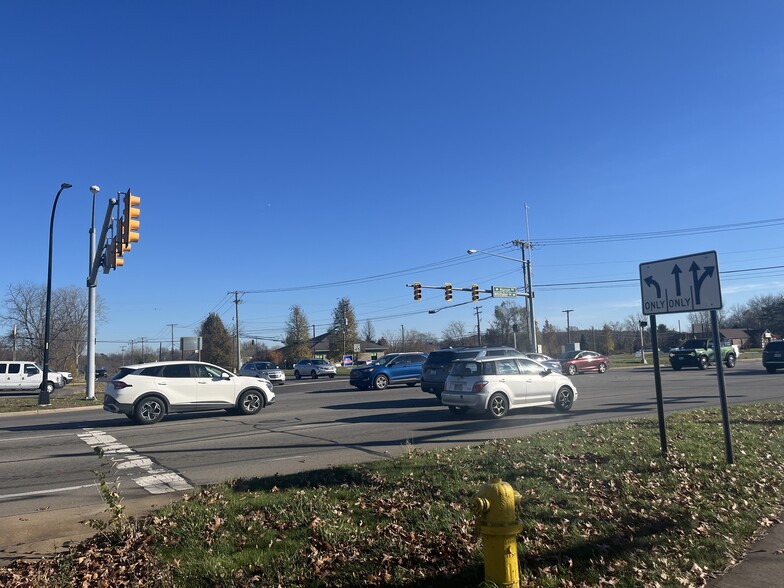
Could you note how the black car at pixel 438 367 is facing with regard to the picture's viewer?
facing away from the viewer and to the right of the viewer

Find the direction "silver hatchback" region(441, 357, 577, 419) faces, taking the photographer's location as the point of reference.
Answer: facing away from the viewer and to the right of the viewer

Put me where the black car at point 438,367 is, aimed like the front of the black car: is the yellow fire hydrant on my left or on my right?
on my right

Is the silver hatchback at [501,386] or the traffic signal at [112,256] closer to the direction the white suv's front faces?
the silver hatchback

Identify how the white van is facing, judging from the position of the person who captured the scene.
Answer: facing to the right of the viewer

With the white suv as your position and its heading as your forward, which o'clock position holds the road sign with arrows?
The road sign with arrows is roughly at 2 o'clock from the white suv.

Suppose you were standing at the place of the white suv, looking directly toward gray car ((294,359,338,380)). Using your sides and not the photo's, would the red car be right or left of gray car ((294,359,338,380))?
right

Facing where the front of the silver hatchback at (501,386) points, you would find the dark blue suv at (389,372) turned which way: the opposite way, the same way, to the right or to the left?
the opposite way

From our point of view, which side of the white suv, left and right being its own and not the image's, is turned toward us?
right
